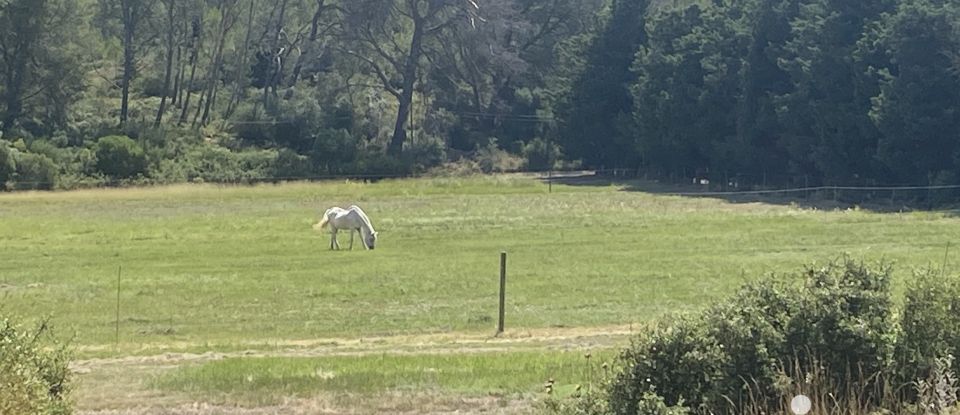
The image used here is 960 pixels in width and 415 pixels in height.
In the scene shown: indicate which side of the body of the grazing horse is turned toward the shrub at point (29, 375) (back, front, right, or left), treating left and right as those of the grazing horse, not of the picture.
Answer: right

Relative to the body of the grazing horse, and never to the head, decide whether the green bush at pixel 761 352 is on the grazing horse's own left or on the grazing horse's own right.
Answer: on the grazing horse's own right

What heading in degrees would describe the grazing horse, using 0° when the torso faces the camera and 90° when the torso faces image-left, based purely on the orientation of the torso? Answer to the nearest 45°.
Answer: approximately 270°

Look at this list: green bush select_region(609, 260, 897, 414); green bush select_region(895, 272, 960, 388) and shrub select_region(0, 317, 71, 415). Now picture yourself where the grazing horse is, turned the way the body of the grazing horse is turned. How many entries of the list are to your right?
3
